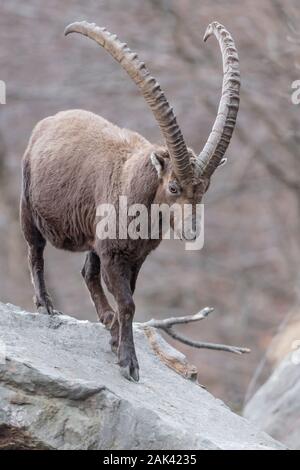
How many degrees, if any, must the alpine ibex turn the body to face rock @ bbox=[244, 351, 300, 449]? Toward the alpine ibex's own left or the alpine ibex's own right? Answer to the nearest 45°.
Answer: approximately 90° to the alpine ibex's own left
